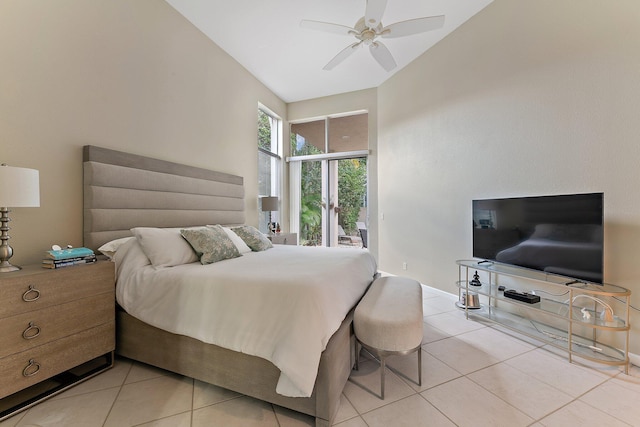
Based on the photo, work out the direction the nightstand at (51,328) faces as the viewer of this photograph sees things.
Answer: facing the viewer and to the right of the viewer

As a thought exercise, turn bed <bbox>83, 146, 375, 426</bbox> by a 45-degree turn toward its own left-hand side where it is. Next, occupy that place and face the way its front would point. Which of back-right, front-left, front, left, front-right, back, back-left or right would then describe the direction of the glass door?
front-left

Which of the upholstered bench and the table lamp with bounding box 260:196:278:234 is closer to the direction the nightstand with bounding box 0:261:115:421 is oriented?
the upholstered bench

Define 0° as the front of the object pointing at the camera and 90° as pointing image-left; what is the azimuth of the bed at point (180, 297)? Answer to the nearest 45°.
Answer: approximately 315°

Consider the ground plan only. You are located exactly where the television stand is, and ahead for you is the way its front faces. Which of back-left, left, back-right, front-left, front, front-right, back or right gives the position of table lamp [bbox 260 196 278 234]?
front-right

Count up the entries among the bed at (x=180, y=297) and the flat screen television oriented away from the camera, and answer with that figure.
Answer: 0

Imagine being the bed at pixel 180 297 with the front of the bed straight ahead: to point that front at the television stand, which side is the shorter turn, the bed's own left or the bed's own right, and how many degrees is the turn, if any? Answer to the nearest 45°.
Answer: approximately 45° to the bed's own left

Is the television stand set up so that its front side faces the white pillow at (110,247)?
yes

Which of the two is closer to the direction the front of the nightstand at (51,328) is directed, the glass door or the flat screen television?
the flat screen television

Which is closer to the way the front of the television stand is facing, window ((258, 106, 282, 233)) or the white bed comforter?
the white bed comforter
